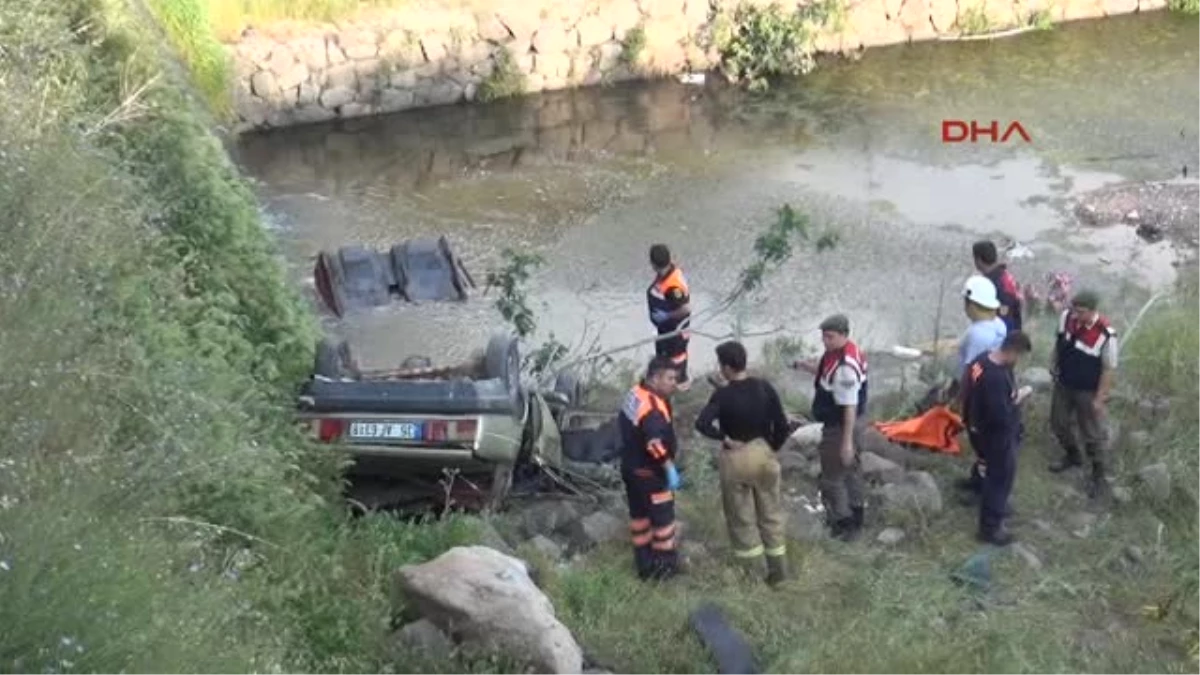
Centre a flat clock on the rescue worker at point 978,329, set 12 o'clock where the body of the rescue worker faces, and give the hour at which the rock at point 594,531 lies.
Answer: The rock is roughly at 11 o'clock from the rescue worker.

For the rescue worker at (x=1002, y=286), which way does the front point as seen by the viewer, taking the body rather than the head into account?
to the viewer's left

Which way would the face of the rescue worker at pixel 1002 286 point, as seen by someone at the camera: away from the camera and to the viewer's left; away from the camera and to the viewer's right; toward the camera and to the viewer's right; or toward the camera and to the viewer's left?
toward the camera and to the viewer's left

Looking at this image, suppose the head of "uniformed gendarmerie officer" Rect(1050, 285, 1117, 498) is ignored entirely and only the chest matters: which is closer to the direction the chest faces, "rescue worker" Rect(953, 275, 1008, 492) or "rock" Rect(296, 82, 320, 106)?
the rescue worker

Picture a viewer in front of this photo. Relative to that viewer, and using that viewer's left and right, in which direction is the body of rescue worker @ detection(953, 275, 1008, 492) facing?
facing to the left of the viewer

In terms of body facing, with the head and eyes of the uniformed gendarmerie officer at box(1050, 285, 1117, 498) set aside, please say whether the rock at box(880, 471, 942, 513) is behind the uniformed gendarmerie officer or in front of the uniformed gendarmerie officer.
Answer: in front

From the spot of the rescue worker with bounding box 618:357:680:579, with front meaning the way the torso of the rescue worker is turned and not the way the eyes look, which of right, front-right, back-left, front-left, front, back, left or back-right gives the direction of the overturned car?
back

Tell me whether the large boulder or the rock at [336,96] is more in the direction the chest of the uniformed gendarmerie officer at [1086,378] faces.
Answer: the large boulder

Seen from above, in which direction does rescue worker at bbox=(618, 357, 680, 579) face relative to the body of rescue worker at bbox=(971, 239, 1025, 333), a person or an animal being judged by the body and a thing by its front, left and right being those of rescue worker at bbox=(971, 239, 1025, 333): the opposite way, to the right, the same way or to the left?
the opposite way

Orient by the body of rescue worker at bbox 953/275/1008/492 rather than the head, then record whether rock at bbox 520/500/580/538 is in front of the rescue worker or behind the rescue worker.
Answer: in front

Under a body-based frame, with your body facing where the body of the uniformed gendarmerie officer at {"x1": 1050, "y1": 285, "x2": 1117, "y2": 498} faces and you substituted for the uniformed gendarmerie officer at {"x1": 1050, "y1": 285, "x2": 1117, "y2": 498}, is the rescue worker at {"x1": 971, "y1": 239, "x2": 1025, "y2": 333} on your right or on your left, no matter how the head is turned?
on your right
